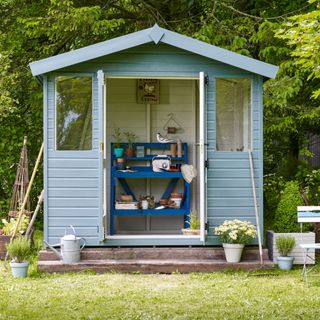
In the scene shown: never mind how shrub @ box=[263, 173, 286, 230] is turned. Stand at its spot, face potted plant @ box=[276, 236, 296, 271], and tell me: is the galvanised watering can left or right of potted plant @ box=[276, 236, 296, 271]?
right

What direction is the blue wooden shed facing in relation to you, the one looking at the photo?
facing the viewer

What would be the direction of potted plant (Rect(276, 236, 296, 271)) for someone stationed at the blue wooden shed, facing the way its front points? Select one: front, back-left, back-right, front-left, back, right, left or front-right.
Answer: left

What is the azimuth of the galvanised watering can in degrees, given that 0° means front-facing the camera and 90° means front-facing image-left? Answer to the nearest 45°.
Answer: approximately 90°

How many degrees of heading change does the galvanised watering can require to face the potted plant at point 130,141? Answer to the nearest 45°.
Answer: approximately 135° to its right

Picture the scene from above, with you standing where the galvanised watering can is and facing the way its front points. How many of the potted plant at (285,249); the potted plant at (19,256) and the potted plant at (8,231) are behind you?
1

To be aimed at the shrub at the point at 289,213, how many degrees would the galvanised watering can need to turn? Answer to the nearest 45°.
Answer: approximately 180°

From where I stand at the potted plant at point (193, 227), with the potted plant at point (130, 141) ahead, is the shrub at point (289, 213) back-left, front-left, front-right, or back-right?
back-right

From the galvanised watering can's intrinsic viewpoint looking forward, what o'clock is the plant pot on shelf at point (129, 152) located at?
The plant pot on shelf is roughly at 4 o'clock from the galvanised watering can.

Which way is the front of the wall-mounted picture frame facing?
toward the camera

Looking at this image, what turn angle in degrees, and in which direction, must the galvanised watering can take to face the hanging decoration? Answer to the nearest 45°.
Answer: approximately 135° to its right

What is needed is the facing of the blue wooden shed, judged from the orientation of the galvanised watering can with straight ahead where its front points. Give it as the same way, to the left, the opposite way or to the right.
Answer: to the left
